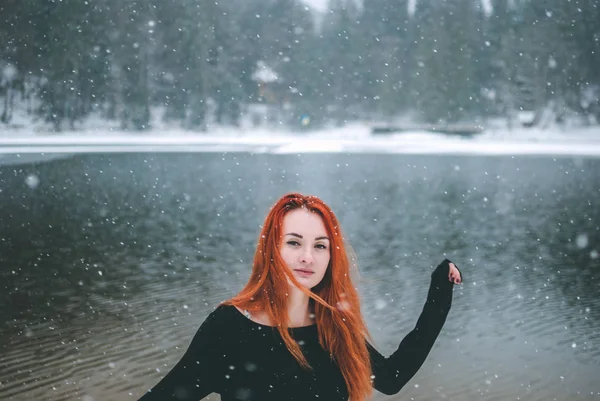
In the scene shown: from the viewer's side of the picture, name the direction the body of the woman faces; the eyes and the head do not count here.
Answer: toward the camera
